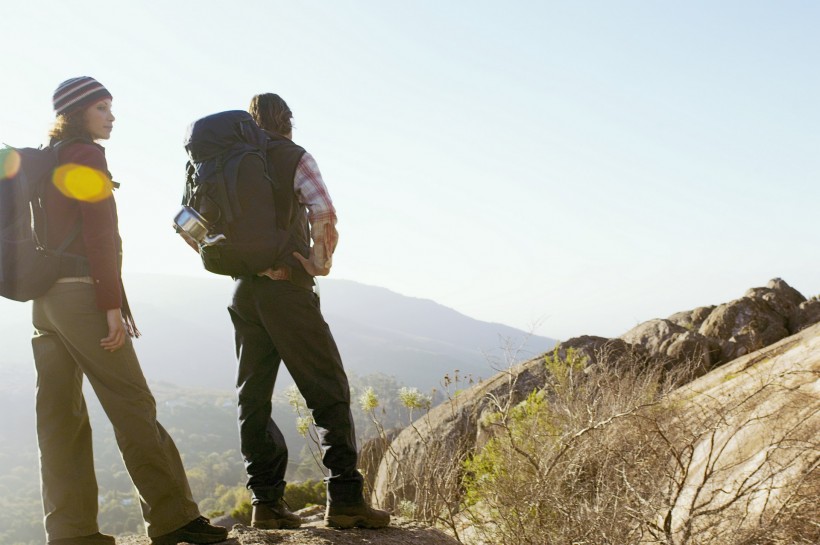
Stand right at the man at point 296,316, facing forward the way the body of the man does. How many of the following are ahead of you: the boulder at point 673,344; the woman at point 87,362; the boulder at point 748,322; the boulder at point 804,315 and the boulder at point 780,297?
4

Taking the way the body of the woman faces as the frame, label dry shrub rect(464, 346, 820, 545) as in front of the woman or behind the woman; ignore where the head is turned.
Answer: in front

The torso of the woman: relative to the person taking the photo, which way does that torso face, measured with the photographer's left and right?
facing to the right of the viewer

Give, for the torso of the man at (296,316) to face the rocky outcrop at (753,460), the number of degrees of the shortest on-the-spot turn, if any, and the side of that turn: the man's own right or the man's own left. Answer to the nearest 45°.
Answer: approximately 45° to the man's own right

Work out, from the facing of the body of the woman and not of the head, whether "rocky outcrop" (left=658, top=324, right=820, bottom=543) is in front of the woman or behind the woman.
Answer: in front

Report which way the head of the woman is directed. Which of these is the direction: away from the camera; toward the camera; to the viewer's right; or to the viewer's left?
to the viewer's right

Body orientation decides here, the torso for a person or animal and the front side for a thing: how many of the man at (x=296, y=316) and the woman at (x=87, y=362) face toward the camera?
0

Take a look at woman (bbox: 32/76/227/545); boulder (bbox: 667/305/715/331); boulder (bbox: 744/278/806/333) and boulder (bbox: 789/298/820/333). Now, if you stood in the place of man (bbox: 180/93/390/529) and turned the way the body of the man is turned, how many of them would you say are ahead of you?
3

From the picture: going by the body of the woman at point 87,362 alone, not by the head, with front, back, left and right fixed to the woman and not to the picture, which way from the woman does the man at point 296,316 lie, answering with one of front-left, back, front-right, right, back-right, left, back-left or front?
front

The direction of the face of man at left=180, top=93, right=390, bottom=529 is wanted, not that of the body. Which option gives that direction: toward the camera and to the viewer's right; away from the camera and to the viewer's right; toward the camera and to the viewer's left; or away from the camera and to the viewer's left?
away from the camera and to the viewer's right
